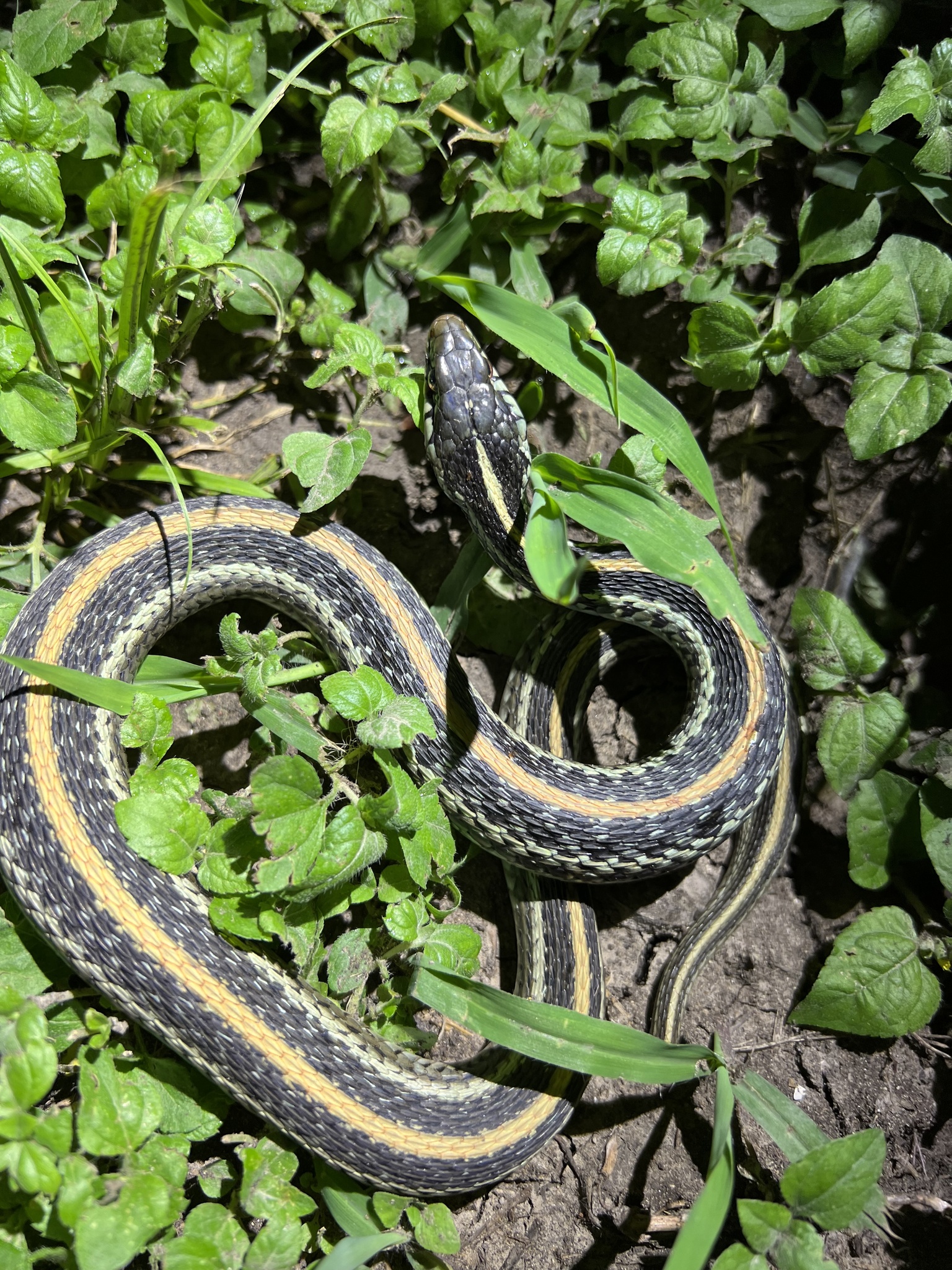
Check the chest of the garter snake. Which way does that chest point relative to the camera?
away from the camera
